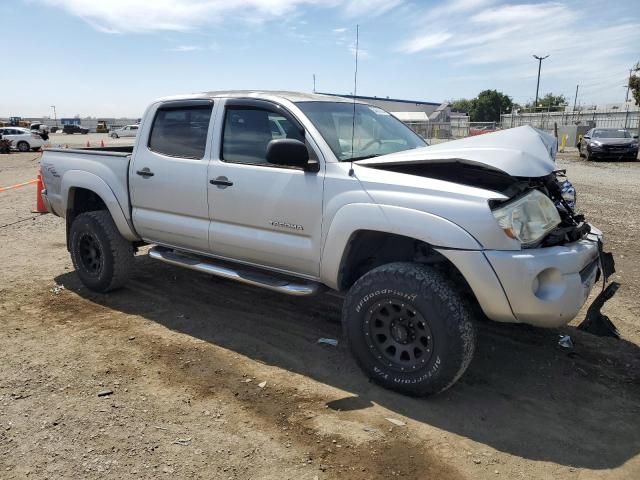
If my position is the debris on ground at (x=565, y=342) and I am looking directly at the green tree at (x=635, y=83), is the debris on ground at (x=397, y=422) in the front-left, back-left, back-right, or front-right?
back-left

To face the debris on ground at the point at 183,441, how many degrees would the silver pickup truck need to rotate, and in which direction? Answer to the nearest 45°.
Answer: approximately 90° to its right

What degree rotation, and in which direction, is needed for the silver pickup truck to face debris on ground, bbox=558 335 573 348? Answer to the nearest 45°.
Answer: approximately 45° to its left

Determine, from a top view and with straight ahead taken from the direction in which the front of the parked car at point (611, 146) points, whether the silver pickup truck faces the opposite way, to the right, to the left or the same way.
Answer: to the left

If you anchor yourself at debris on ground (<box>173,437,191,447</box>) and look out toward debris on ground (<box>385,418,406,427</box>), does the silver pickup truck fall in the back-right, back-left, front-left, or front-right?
front-left

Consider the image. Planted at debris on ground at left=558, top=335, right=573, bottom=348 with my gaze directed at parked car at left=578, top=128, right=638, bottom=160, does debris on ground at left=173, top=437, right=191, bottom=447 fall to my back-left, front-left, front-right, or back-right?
back-left

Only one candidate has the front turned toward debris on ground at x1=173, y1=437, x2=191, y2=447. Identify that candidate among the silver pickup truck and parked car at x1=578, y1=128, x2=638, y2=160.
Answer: the parked car

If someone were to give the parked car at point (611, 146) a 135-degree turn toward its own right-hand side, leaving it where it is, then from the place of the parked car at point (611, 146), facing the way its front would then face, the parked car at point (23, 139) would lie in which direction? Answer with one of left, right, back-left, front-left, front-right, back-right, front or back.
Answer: front-left

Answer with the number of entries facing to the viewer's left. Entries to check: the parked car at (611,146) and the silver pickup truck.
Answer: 0

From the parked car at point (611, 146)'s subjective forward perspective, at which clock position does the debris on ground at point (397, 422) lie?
The debris on ground is roughly at 12 o'clock from the parked car.

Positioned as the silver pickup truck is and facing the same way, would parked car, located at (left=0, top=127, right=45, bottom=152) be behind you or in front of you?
behind

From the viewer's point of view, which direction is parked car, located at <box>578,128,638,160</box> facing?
toward the camera

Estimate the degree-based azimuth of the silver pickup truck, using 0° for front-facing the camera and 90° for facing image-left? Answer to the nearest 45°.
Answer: approximately 315°

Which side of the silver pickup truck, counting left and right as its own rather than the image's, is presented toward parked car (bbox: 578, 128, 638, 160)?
left

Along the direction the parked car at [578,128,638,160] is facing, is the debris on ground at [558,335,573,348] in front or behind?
in front
